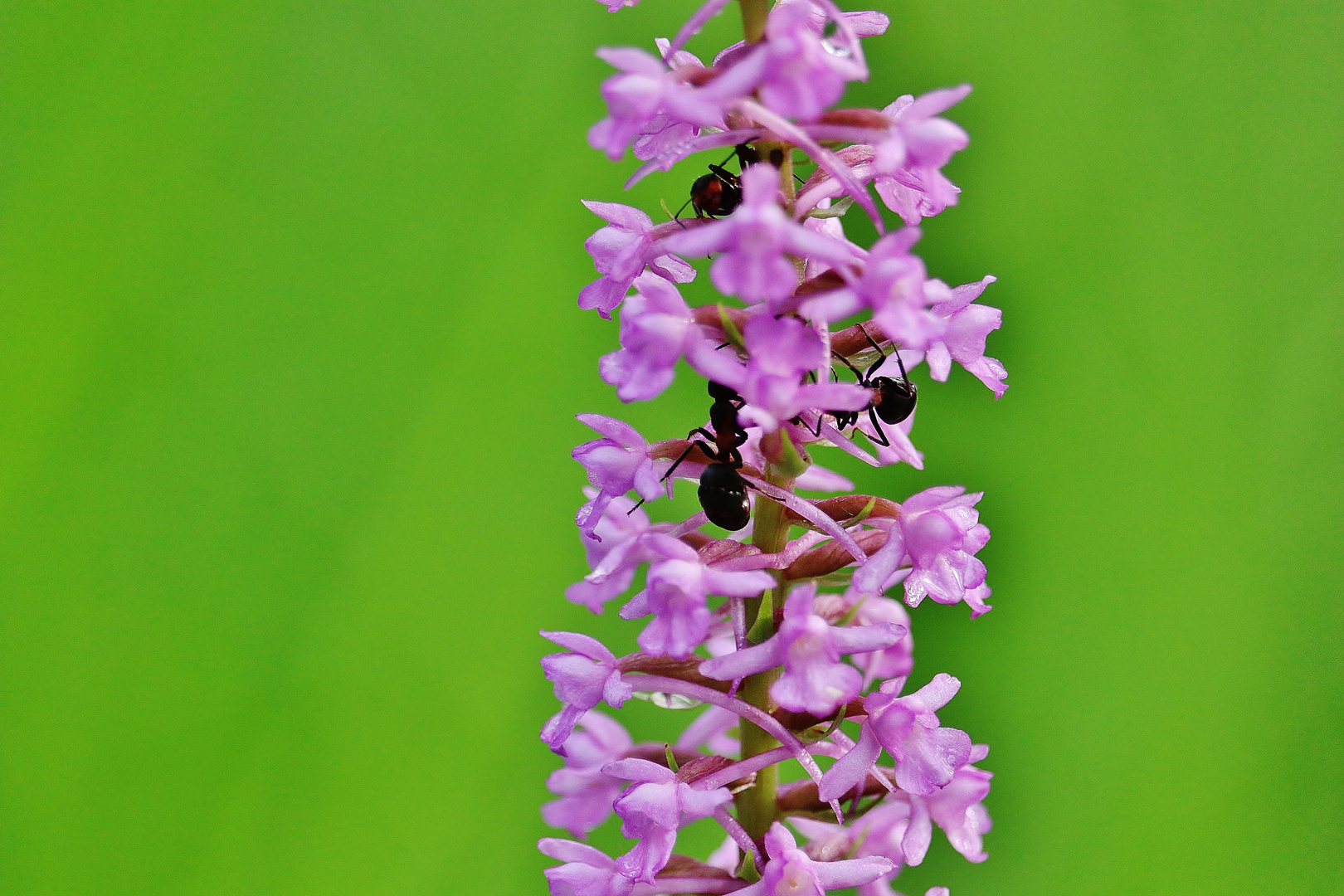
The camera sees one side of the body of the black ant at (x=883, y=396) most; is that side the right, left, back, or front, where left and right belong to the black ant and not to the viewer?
left
